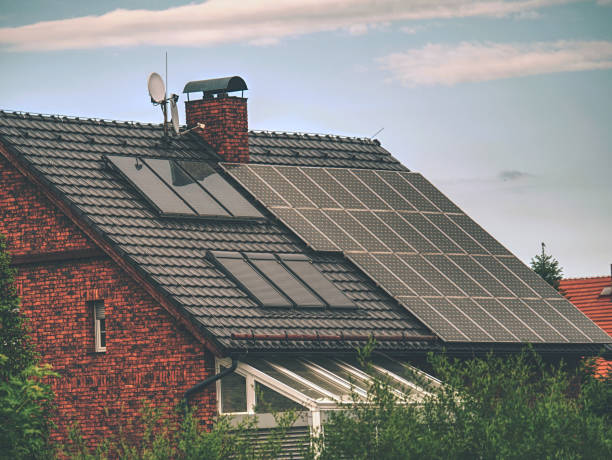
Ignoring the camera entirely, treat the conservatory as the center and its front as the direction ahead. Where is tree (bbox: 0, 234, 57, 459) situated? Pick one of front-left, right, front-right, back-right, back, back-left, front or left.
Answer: right

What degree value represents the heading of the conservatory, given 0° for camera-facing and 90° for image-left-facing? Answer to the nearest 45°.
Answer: approximately 315°

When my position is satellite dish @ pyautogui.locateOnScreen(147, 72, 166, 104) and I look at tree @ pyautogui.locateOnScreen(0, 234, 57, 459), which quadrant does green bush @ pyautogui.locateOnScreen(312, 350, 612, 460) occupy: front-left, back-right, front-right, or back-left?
front-left

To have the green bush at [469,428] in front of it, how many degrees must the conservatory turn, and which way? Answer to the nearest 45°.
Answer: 0° — it already faces it

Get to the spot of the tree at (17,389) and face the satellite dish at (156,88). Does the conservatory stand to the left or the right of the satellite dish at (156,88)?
right

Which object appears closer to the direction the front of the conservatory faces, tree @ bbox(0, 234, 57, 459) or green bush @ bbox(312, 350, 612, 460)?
the green bush
